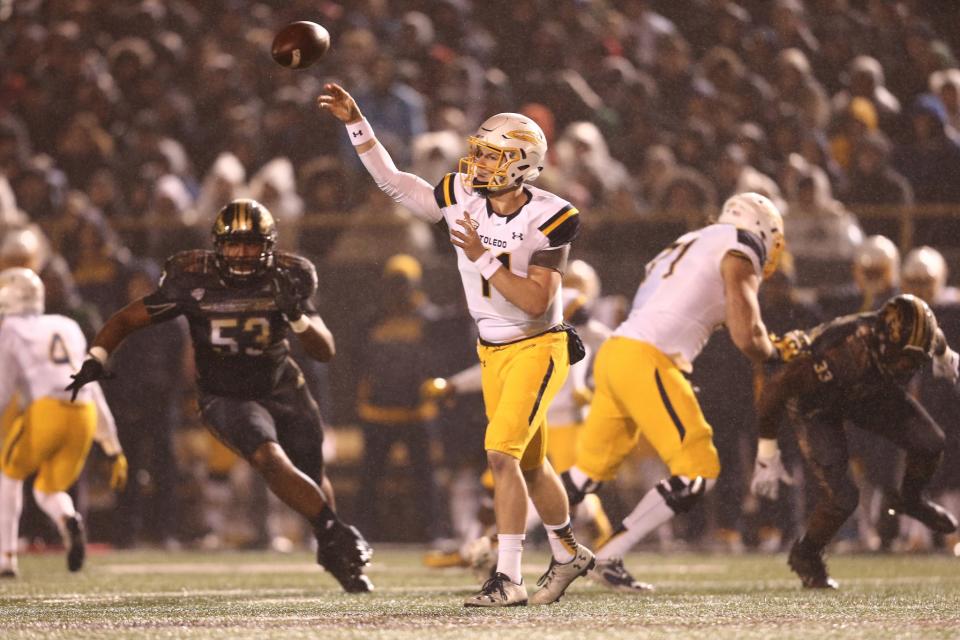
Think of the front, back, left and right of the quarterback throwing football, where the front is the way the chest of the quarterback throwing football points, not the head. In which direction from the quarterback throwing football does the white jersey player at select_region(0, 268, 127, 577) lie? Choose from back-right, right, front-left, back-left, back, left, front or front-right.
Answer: right

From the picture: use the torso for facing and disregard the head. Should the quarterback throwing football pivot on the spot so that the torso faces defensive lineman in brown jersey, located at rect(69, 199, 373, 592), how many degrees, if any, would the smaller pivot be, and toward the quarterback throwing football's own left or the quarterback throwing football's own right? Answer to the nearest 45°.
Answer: approximately 90° to the quarterback throwing football's own right

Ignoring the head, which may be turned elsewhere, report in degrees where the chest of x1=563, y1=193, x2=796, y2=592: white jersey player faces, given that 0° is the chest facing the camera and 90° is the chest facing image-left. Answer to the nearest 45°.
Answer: approximately 225°

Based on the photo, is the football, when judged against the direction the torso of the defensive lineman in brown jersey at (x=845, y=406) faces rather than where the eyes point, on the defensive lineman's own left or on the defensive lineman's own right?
on the defensive lineman's own right

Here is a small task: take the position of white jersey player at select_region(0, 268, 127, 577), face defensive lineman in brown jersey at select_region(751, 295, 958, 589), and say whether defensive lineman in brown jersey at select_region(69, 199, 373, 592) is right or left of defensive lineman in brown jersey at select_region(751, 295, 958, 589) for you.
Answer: right

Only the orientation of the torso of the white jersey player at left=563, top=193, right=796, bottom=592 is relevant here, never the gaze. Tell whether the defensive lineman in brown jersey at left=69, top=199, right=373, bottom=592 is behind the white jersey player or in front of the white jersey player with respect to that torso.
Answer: behind

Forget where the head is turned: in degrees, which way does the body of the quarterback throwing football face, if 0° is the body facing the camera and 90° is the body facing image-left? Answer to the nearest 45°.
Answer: approximately 45°

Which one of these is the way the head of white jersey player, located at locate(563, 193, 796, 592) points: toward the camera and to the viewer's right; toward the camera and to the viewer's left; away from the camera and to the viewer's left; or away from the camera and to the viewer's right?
away from the camera and to the viewer's right

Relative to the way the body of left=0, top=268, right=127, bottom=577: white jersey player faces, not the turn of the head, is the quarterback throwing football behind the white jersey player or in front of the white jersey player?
behind

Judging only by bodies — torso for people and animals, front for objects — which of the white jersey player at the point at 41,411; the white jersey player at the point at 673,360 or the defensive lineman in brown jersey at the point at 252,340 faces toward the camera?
the defensive lineman in brown jersey

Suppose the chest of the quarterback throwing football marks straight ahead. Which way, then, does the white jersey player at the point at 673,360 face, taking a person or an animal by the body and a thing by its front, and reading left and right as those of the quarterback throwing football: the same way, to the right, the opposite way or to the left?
the opposite way
